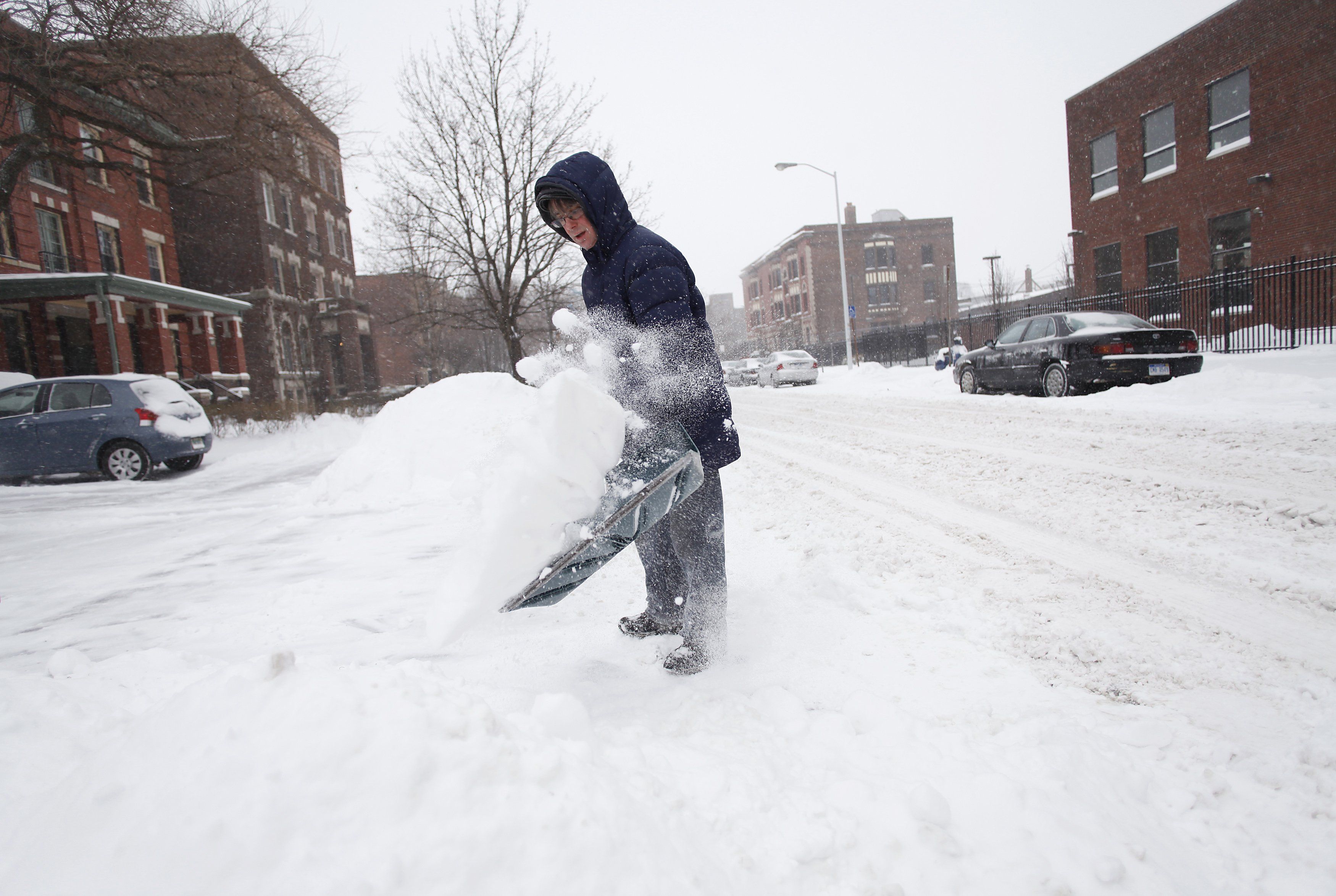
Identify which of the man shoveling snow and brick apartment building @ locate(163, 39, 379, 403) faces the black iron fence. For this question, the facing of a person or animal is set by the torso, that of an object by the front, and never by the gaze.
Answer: the brick apartment building

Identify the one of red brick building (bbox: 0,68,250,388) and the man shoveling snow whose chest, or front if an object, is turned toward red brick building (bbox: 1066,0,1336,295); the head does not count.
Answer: red brick building (bbox: 0,68,250,388)

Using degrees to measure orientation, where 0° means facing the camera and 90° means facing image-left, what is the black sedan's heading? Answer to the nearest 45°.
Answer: approximately 135°

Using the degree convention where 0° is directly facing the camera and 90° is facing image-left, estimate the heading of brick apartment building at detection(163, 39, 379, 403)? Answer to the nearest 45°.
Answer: approximately 315°

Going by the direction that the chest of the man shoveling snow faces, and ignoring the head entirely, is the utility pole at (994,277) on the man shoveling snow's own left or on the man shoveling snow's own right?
on the man shoveling snow's own right

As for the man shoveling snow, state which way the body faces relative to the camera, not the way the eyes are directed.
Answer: to the viewer's left

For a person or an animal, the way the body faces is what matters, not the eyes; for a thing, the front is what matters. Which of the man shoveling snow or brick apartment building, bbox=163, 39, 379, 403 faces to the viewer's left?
the man shoveling snow
